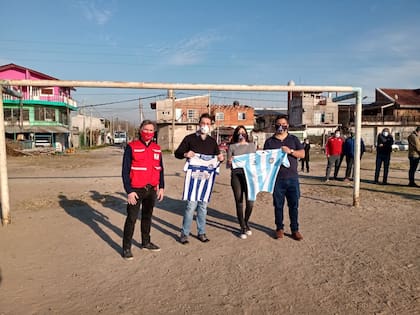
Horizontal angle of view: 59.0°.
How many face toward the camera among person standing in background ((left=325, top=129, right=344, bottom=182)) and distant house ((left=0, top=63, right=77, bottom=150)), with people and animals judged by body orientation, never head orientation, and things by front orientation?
2

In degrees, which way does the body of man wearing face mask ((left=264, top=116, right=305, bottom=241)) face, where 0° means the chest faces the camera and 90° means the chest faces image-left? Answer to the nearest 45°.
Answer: approximately 0°

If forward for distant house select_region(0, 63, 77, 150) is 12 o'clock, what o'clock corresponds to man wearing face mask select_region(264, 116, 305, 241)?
The man wearing face mask is roughly at 12 o'clock from the distant house.

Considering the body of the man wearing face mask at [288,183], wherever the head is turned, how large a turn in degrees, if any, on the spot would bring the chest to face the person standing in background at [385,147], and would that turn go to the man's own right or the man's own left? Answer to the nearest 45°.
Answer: approximately 135° to the man's own left

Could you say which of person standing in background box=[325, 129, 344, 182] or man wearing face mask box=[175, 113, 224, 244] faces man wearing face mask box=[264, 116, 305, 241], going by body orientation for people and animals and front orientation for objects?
the person standing in background

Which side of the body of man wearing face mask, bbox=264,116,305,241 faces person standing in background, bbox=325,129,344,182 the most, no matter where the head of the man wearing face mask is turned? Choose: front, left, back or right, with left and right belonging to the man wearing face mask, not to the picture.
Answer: back

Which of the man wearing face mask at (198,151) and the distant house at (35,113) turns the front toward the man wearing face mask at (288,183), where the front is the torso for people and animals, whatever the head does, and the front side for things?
the distant house

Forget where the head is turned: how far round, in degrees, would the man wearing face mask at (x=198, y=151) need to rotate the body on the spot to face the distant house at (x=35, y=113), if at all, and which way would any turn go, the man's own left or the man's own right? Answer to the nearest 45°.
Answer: approximately 135° to the man's own right
